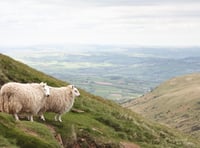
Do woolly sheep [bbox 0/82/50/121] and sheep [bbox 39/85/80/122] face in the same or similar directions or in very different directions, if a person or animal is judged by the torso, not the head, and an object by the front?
same or similar directions

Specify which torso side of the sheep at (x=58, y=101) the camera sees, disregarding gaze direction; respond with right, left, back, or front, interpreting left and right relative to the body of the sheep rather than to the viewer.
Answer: right

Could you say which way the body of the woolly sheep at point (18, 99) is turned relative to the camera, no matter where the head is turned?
to the viewer's right

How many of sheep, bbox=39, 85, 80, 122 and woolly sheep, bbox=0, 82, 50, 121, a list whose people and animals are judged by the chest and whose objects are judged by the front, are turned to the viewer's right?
2

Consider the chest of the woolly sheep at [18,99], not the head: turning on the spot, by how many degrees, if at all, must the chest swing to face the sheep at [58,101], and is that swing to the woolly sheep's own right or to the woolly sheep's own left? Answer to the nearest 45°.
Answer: approximately 45° to the woolly sheep's own left

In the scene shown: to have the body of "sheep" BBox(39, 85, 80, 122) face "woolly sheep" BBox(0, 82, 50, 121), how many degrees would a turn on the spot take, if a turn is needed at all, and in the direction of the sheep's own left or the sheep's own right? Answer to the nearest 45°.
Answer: approximately 135° to the sheep's own right
